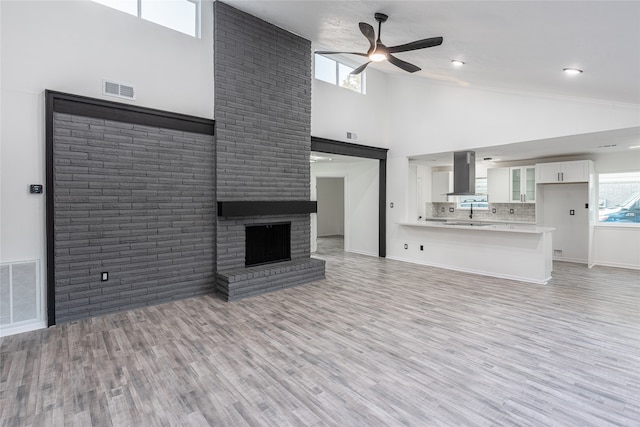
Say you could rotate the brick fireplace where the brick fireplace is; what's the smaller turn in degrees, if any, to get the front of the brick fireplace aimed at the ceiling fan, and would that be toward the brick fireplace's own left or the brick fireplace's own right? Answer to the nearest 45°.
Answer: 0° — it already faces it

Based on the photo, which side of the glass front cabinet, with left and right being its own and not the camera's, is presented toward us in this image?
front

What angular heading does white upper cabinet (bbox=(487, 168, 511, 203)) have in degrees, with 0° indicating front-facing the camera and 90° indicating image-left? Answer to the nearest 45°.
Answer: approximately 0°

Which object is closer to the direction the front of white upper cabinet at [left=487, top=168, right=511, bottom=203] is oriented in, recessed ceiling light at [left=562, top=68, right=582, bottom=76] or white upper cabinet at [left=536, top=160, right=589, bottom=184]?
the recessed ceiling light

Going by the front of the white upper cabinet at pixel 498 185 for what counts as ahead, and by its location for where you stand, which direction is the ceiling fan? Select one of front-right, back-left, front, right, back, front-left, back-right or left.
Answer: front

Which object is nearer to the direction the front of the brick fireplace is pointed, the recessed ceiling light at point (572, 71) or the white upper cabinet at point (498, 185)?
the recessed ceiling light

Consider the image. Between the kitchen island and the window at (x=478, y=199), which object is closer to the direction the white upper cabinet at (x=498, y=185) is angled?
the kitchen island

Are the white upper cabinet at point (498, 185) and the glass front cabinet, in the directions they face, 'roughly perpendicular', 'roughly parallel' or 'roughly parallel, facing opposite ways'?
roughly parallel

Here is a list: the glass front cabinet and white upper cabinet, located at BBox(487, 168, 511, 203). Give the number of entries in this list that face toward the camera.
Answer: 2

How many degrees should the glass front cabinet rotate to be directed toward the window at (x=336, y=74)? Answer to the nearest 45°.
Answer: approximately 45° to its right

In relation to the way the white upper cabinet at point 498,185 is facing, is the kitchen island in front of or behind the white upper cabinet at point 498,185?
in front
